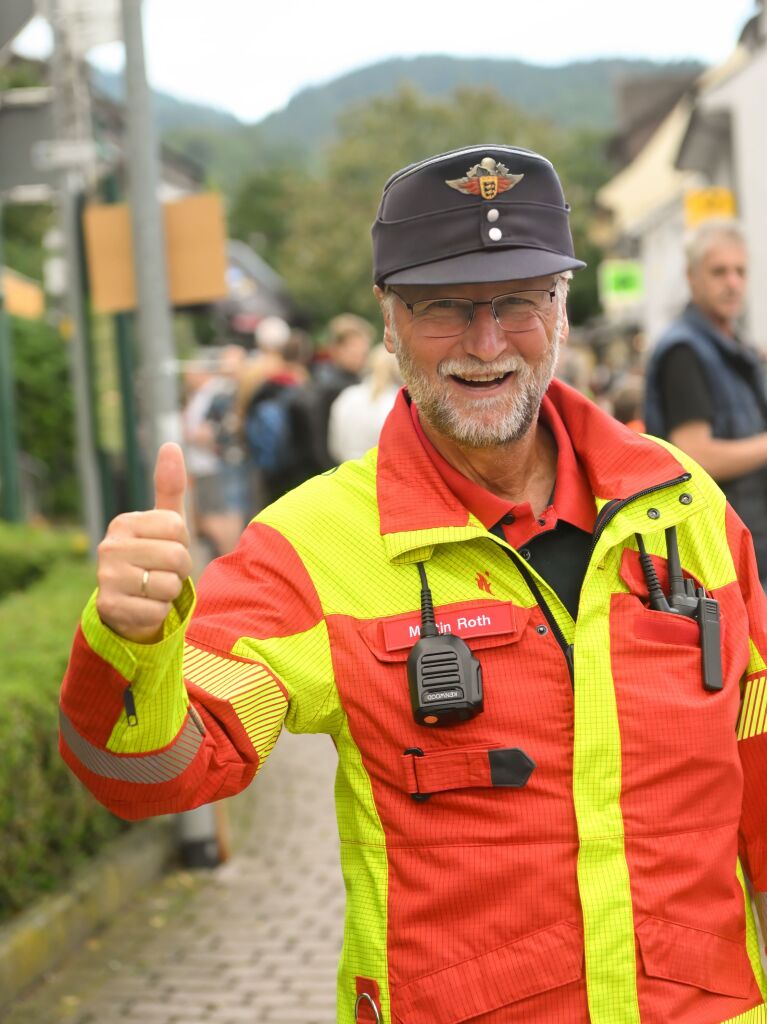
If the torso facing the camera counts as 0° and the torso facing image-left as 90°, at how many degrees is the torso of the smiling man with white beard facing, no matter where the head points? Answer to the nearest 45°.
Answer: approximately 0°

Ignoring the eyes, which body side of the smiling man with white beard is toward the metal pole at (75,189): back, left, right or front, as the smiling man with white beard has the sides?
back

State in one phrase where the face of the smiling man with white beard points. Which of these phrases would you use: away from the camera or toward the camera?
toward the camera

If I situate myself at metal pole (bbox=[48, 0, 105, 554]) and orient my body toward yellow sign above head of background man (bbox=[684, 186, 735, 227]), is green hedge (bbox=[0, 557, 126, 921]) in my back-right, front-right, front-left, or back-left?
back-right

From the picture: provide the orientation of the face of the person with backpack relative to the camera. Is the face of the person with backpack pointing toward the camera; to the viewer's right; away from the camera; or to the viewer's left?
away from the camera

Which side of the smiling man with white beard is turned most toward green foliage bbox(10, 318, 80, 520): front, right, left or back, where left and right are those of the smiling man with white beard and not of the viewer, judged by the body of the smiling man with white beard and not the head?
back
